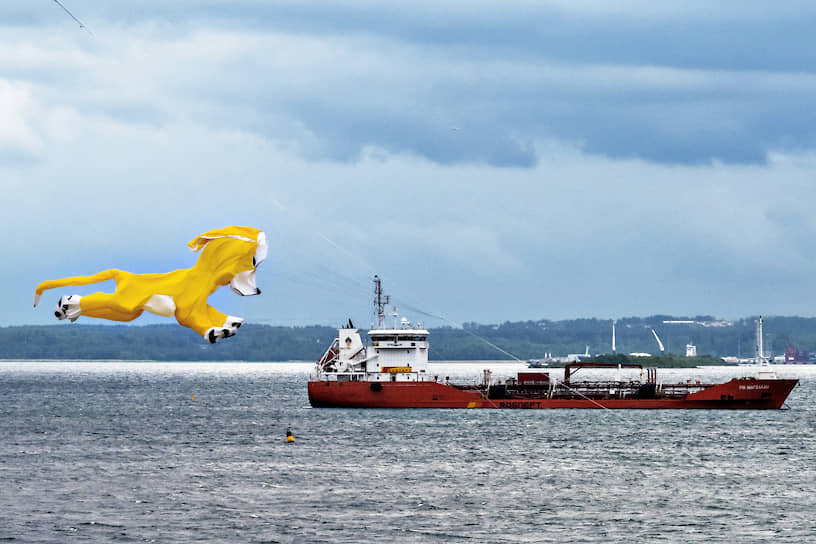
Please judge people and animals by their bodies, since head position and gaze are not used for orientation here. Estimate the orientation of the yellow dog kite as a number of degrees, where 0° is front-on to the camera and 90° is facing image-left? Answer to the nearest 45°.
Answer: approximately 270°
